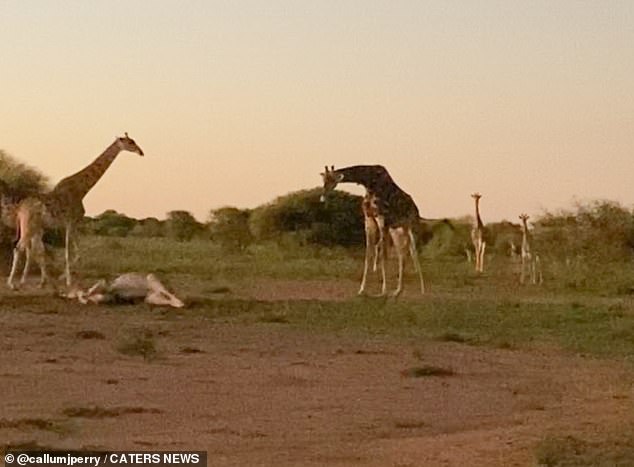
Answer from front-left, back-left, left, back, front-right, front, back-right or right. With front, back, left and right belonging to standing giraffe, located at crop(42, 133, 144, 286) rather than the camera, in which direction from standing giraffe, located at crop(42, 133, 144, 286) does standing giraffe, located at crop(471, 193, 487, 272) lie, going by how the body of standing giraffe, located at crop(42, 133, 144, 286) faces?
front-left

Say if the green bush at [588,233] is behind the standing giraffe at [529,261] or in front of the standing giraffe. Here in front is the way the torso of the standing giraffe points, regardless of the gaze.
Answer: behind

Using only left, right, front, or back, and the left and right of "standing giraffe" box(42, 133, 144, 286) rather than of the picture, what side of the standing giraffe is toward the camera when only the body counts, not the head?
right

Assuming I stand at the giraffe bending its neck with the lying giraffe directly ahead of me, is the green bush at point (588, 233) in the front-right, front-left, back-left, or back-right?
back-right

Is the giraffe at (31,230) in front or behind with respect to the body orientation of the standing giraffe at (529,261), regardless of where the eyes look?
in front

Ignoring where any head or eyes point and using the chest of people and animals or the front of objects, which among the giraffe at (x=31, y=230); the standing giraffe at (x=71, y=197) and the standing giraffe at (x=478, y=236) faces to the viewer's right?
the standing giraffe at (x=71, y=197)

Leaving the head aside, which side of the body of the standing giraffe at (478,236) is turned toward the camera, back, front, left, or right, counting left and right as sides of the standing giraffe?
front

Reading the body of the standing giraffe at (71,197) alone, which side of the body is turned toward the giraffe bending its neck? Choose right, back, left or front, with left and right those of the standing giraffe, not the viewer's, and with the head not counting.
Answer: front
